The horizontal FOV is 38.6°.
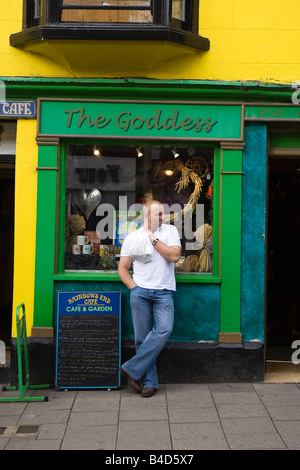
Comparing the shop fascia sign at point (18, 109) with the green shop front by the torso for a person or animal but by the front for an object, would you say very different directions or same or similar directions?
same or similar directions

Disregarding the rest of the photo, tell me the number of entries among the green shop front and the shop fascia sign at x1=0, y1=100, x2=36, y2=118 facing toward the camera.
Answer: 2

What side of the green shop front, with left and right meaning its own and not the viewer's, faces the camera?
front

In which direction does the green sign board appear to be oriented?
toward the camera
